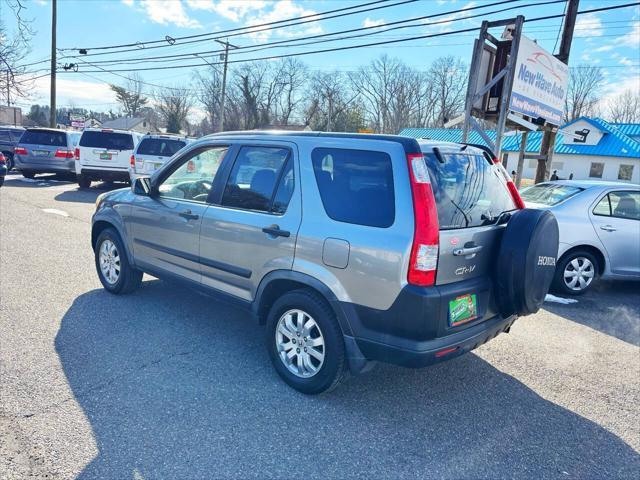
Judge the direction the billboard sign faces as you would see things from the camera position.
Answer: facing the viewer and to the right of the viewer

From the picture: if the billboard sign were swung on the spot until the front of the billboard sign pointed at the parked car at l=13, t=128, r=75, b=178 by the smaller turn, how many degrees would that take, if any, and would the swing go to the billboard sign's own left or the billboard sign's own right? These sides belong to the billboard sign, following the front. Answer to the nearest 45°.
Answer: approximately 135° to the billboard sign's own right

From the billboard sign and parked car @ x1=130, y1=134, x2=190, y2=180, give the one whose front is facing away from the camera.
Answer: the parked car

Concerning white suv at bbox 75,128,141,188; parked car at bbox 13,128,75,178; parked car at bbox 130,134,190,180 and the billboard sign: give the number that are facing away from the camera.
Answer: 3

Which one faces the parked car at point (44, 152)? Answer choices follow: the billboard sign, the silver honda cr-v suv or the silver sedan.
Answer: the silver honda cr-v suv

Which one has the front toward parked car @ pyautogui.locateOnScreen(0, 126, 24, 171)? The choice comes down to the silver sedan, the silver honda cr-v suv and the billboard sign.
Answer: the silver honda cr-v suv

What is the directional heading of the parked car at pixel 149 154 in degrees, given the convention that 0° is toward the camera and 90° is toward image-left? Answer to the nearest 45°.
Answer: approximately 180°

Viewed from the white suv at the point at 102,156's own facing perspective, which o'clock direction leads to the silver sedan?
The silver sedan is roughly at 5 o'clock from the white suv.

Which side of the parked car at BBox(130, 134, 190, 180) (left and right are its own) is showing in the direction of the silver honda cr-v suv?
back

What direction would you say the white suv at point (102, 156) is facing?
away from the camera

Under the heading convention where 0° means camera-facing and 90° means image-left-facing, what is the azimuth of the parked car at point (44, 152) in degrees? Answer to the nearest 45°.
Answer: approximately 180°

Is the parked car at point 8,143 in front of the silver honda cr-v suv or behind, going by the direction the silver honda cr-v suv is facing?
in front

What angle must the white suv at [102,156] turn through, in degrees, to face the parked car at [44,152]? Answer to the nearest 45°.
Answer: approximately 45° to its left

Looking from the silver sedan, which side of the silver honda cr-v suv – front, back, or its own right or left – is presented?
right

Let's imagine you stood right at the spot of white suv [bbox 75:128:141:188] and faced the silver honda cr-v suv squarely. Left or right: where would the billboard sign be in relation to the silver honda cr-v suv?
left
